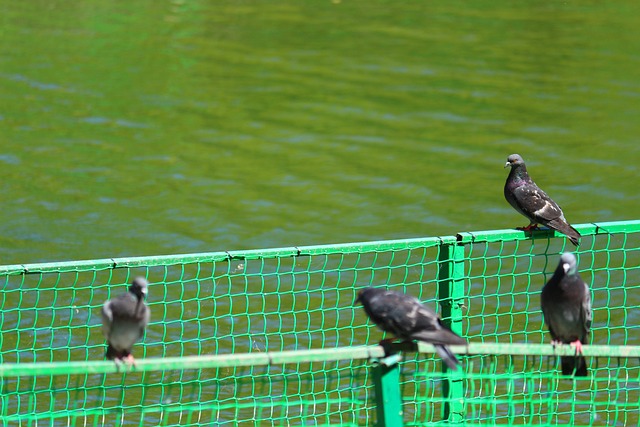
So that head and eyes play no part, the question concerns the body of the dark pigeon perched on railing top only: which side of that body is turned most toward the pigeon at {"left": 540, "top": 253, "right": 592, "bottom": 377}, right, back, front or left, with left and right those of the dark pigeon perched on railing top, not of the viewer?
left

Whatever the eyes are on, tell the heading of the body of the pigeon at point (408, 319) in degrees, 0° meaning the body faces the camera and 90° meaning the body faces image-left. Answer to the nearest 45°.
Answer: approximately 90°

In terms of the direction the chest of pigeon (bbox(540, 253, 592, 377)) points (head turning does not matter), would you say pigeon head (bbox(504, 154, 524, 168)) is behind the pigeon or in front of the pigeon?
behind

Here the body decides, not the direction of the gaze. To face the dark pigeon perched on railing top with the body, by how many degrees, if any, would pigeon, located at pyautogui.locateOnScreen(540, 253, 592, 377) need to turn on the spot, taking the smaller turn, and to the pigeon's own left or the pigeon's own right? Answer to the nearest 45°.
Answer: approximately 180°

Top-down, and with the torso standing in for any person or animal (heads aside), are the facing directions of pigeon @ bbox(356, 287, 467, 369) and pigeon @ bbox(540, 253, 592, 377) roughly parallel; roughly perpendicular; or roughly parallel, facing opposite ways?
roughly perpendicular

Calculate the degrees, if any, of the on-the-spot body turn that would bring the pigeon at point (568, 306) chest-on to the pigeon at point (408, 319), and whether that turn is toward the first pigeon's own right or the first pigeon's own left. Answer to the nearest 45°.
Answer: approximately 45° to the first pigeon's own right

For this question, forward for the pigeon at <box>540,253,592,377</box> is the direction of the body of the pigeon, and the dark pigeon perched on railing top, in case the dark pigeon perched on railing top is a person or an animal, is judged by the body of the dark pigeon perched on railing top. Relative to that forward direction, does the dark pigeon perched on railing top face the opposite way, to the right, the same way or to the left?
to the right

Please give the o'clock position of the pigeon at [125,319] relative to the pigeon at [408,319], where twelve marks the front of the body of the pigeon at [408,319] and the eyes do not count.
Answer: the pigeon at [125,319] is roughly at 12 o'clock from the pigeon at [408,319].

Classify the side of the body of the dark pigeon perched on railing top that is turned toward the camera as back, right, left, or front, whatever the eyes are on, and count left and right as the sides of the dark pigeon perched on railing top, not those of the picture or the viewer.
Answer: left
